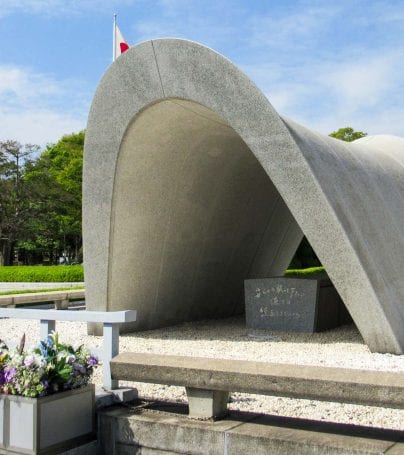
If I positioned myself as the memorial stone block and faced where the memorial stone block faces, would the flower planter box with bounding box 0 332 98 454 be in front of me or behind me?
in front

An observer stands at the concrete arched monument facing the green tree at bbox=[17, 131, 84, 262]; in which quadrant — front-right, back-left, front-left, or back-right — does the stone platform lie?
back-left

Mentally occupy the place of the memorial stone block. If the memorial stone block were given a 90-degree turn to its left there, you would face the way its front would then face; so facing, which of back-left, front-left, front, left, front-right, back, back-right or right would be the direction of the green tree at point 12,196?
back

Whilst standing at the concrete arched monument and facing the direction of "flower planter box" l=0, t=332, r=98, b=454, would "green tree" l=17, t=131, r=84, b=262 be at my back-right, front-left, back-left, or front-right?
back-right

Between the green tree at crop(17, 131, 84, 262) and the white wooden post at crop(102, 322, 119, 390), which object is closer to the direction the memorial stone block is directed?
the white wooden post

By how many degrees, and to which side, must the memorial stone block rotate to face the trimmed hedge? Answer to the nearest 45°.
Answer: approximately 90° to its right

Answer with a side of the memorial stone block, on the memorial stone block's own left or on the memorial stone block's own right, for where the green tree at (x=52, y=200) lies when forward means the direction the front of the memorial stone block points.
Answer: on the memorial stone block's own right
